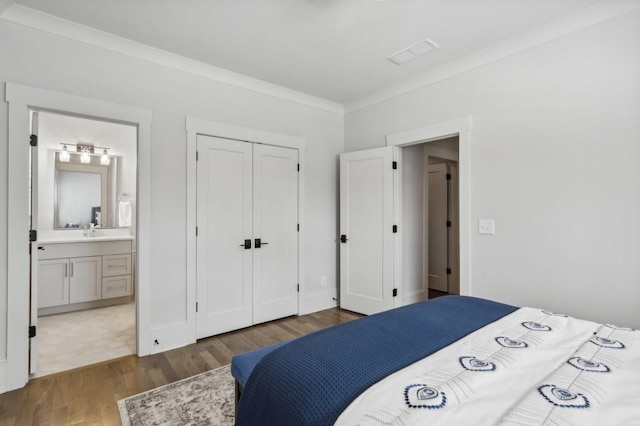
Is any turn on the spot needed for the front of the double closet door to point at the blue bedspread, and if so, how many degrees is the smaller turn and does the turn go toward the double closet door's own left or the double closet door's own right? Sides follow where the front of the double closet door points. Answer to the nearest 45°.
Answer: approximately 45° to the double closet door's own right

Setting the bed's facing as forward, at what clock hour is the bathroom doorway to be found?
The bathroom doorway is roughly at 11 o'clock from the bed.

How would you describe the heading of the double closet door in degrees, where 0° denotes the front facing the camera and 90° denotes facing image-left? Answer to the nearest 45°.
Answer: approximately 315°

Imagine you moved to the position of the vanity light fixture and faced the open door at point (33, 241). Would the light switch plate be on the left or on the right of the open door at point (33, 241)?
left

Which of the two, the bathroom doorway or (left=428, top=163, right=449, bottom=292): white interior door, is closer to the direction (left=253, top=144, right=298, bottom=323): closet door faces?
the white interior door

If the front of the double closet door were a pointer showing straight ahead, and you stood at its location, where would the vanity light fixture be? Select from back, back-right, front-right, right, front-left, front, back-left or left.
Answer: back

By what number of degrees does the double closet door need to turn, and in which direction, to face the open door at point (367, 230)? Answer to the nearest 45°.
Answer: approximately 45° to its left

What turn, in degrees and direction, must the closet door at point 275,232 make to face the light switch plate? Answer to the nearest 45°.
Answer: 0° — it already faces it

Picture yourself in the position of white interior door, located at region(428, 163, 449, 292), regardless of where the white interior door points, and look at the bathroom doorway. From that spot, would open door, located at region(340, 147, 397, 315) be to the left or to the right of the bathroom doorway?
left

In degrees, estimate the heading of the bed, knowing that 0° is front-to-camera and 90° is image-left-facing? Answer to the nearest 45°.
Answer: approximately 135°
